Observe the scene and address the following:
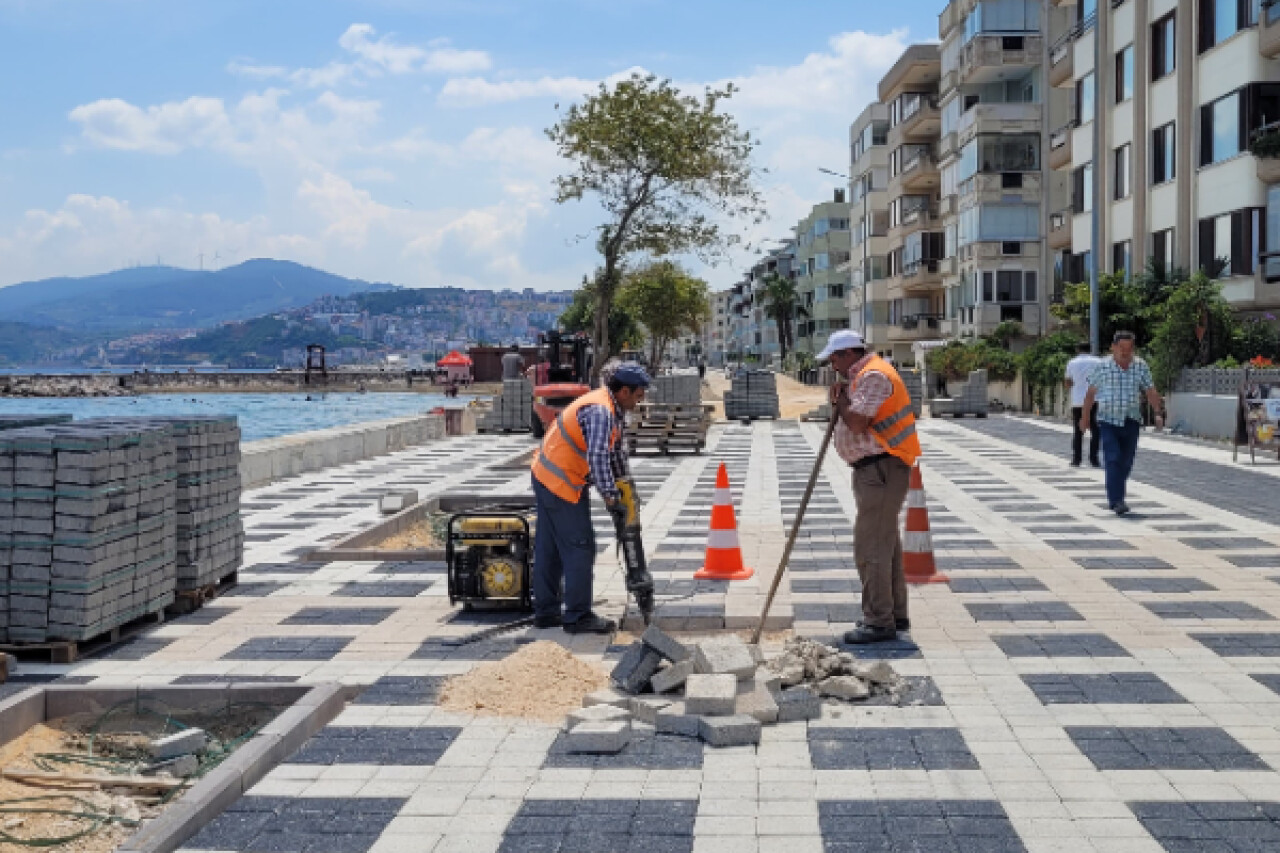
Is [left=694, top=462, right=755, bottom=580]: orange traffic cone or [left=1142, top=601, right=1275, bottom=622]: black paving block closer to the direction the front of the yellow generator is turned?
the black paving block

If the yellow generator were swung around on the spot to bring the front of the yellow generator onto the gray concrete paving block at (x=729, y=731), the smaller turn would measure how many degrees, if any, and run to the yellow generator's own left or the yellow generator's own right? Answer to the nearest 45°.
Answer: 0° — it already faces it

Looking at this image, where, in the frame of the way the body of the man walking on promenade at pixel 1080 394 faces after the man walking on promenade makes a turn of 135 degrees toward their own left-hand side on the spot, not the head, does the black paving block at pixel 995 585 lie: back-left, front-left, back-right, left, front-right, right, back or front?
front-left

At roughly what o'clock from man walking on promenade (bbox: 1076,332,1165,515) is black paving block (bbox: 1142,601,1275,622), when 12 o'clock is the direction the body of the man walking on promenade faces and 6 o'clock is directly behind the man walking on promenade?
The black paving block is roughly at 12 o'clock from the man walking on promenade.

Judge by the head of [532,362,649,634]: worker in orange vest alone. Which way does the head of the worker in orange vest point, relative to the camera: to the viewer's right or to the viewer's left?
to the viewer's right

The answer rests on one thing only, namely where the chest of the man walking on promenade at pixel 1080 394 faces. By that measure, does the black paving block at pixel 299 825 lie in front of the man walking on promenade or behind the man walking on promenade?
behind

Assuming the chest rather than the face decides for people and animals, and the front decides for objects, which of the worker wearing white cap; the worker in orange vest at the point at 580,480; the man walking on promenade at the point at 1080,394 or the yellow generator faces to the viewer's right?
the worker in orange vest

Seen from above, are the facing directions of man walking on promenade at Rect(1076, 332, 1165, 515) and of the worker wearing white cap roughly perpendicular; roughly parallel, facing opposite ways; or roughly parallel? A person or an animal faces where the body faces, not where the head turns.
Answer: roughly perpendicular

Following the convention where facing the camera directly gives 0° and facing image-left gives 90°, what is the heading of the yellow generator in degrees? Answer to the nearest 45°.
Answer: approximately 0°

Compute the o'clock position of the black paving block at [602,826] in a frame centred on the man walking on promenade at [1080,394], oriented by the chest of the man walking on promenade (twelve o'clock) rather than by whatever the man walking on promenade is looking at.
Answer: The black paving block is roughly at 6 o'clock from the man walking on promenade.

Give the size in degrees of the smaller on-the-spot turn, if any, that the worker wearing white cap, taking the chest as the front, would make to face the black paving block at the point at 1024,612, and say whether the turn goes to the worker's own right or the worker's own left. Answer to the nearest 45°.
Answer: approximately 135° to the worker's own right

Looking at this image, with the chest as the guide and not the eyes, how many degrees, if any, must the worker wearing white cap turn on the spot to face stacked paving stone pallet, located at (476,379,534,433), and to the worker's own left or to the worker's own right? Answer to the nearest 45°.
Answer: approximately 90° to the worker's own right

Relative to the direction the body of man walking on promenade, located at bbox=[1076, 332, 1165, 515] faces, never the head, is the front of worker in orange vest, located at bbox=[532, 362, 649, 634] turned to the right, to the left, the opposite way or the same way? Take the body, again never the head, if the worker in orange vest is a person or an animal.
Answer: to the left

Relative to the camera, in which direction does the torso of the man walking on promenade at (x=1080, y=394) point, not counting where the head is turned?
away from the camera

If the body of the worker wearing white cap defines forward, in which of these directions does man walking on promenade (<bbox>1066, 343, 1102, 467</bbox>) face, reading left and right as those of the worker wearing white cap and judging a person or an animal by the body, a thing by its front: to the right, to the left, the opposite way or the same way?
to the right

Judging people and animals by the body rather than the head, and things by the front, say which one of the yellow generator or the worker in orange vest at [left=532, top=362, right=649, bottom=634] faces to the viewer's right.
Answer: the worker in orange vest
